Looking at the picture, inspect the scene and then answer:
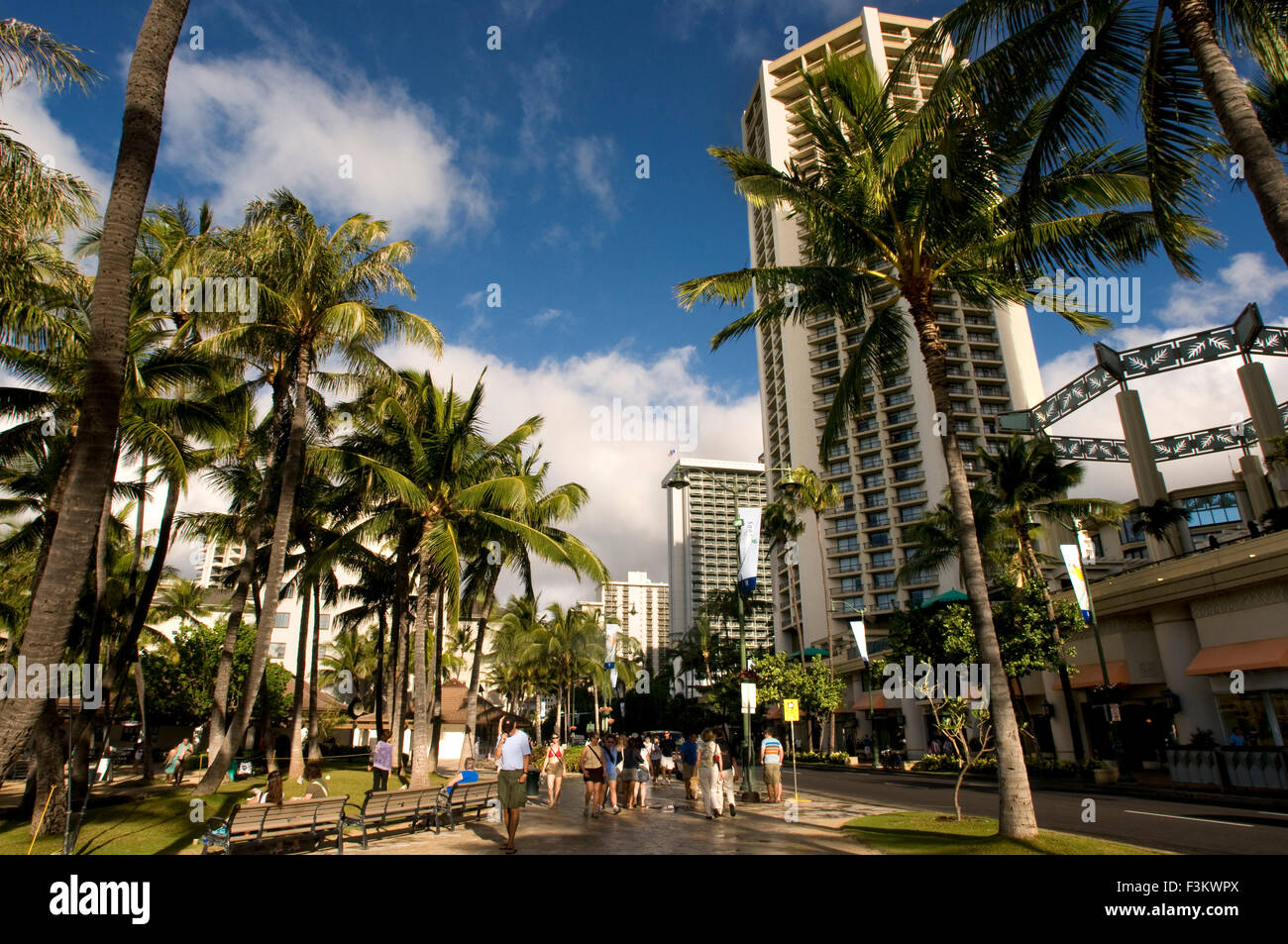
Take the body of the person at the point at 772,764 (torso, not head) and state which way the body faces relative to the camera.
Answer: away from the camera

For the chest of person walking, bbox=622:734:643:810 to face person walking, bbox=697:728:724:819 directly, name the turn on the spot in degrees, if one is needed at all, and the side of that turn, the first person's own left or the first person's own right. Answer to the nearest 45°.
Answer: approximately 135° to the first person's own right

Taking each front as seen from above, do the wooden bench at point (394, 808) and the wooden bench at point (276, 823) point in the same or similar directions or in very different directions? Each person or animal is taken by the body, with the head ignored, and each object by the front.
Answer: same or similar directions

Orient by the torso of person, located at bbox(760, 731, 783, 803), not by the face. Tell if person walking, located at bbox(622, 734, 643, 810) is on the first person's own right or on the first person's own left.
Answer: on the first person's own left

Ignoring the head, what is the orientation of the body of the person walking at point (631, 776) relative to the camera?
away from the camera

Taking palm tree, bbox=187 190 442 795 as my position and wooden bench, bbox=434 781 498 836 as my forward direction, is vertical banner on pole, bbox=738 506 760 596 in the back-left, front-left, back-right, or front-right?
front-left

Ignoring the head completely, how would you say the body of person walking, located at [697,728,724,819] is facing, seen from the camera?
away from the camera

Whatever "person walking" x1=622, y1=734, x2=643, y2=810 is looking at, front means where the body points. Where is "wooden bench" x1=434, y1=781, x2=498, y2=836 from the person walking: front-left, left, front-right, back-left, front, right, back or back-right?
back-left
